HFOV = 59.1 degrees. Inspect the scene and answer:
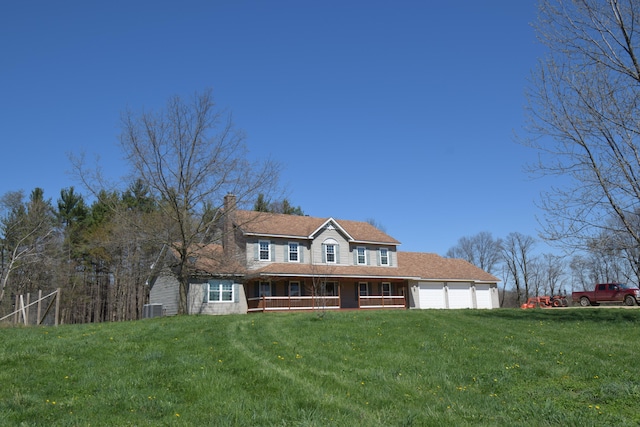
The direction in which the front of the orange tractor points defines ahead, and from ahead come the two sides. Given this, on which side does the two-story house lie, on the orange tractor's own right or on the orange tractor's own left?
on the orange tractor's own left

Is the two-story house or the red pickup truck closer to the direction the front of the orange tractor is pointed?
the two-story house

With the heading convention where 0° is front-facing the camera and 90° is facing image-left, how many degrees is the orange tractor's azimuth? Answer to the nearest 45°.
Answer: approximately 90°

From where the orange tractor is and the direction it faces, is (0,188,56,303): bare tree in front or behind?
in front

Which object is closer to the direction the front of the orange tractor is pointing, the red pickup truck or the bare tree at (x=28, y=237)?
the bare tree
